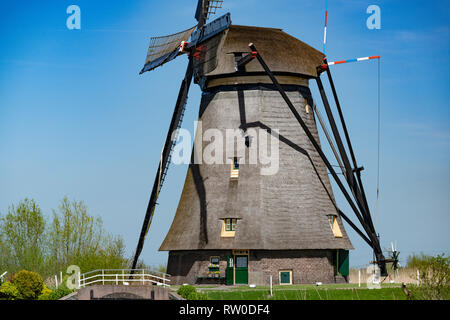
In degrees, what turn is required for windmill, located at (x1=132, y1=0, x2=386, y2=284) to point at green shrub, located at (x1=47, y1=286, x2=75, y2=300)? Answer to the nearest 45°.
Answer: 0° — it already faces it

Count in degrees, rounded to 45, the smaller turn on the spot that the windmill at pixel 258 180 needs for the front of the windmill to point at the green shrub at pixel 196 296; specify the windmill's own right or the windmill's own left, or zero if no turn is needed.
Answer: approximately 45° to the windmill's own left

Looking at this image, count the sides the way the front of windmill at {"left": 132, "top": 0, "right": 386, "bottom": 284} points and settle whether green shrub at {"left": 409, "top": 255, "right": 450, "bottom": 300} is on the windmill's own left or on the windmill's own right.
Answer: on the windmill's own left

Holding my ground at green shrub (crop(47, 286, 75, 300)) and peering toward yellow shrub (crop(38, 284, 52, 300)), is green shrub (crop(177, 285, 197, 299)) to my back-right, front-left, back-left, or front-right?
back-right
